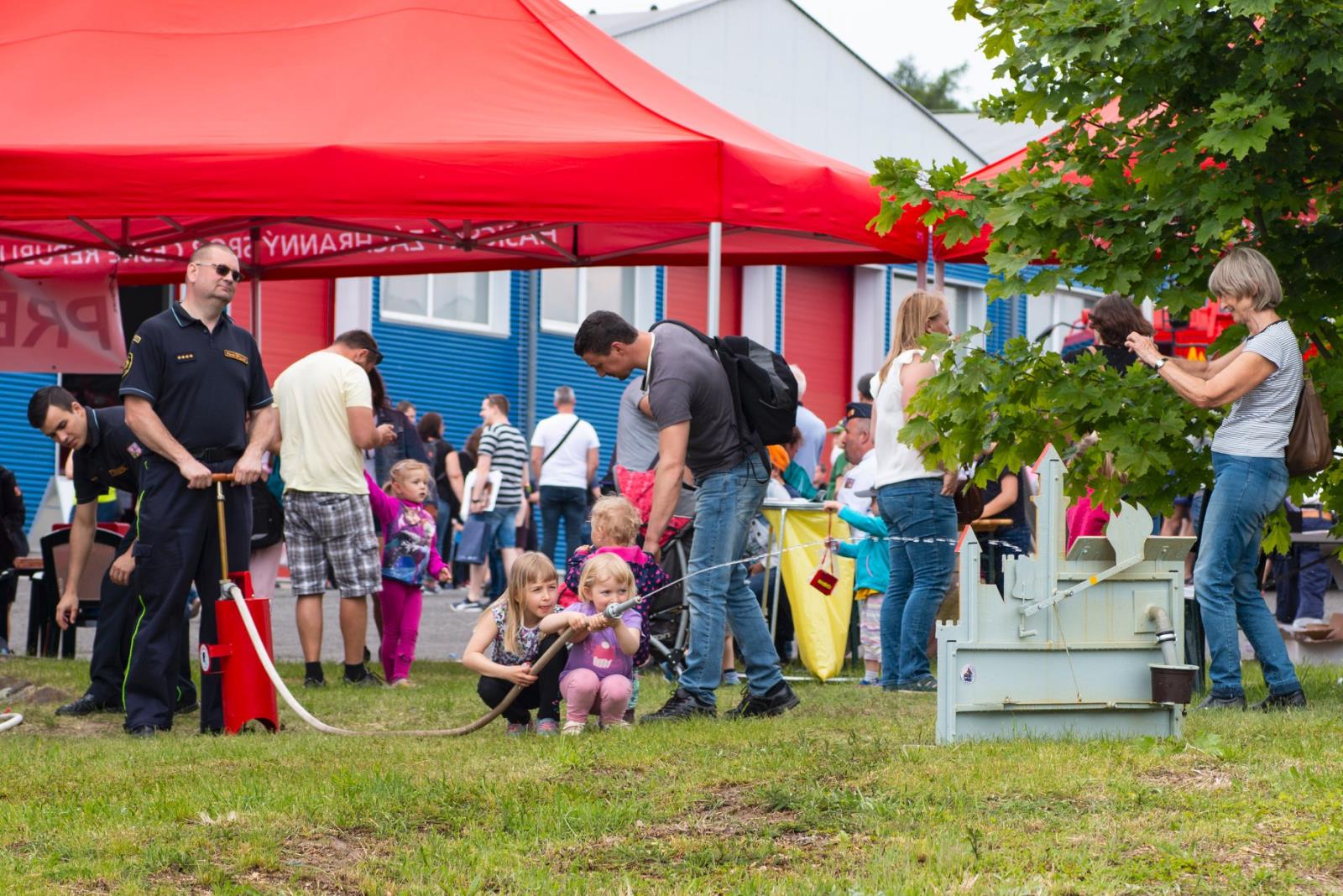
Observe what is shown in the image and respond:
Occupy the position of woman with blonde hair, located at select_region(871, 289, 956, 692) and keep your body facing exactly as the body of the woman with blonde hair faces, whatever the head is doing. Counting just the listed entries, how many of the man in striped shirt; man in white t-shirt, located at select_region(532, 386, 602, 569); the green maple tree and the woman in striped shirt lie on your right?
2

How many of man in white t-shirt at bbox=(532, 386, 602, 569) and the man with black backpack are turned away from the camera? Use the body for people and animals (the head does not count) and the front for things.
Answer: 1

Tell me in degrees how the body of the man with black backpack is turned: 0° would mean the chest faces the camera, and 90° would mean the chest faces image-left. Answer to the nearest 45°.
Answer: approximately 90°

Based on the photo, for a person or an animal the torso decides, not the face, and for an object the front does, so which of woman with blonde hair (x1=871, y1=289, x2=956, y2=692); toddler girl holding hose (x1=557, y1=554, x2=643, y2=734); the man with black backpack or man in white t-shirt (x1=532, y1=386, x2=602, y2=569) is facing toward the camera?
the toddler girl holding hose

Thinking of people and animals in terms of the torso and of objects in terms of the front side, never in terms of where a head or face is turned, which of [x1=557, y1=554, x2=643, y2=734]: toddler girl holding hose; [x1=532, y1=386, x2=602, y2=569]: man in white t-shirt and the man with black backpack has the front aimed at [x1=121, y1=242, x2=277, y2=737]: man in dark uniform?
the man with black backpack

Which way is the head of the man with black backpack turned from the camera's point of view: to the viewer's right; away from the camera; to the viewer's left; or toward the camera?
to the viewer's left

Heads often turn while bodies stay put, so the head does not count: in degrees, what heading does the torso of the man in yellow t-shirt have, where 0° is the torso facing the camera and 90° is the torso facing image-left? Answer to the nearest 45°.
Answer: approximately 225°

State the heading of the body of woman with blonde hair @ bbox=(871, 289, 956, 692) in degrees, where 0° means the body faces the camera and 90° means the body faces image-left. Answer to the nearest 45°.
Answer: approximately 225°

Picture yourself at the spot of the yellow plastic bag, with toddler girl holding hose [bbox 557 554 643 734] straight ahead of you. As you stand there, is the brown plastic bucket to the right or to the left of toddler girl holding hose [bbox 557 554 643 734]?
left

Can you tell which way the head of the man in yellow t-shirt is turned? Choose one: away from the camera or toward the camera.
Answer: away from the camera

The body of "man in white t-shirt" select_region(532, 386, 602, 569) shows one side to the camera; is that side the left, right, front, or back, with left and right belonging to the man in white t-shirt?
back

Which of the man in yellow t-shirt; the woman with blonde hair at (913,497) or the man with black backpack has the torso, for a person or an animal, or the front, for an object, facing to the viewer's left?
the man with black backpack
